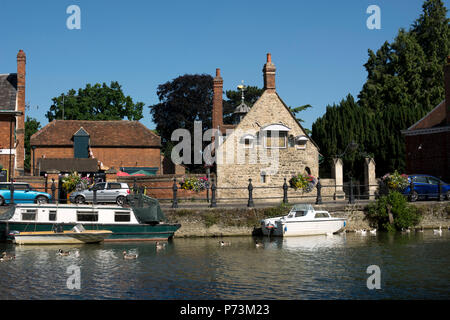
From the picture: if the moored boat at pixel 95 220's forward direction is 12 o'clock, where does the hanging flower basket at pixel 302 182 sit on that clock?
The hanging flower basket is roughly at 11 o'clock from the moored boat.

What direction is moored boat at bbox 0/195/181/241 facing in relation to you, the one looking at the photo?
facing to the right of the viewer

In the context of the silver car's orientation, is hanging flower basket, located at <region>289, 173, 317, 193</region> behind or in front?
behind

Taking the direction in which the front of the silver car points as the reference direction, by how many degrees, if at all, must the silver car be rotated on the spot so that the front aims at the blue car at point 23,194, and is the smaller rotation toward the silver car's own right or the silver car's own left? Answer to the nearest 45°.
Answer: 0° — it already faces it

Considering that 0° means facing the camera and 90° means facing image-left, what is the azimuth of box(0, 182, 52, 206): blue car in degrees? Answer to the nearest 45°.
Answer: approximately 270°

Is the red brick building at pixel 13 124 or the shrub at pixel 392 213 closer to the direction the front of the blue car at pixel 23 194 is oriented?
the shrub

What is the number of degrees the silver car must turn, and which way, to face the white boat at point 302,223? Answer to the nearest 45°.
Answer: approximately 135° to its left

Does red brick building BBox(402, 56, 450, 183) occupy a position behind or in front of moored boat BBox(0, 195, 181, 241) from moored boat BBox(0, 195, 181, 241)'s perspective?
in front

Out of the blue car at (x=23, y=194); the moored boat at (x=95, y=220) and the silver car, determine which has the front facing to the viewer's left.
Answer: the silver car

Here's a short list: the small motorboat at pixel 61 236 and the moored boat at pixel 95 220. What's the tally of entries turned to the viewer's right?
2

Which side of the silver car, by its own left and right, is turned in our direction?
left
